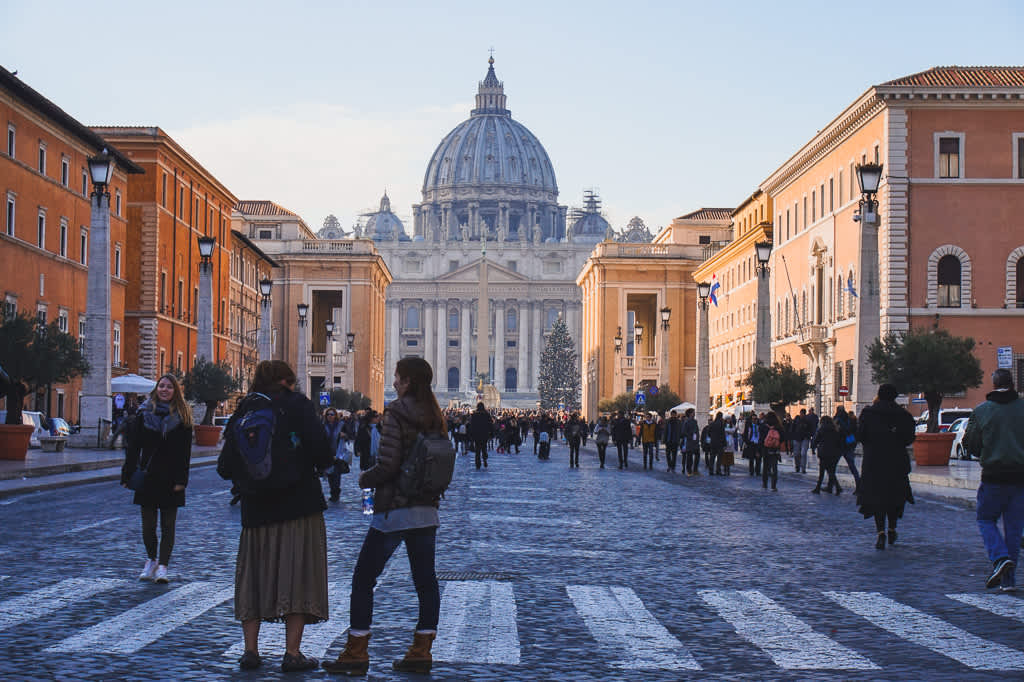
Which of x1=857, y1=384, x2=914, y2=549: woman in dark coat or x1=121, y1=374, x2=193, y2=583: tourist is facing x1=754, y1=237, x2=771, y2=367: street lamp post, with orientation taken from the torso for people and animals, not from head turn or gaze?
the woman in dark coat

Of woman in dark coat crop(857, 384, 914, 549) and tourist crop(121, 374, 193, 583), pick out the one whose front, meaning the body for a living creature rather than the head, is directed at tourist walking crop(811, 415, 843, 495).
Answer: the woman in dark coat

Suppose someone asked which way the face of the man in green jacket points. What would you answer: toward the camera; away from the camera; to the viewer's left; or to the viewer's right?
away from the camera

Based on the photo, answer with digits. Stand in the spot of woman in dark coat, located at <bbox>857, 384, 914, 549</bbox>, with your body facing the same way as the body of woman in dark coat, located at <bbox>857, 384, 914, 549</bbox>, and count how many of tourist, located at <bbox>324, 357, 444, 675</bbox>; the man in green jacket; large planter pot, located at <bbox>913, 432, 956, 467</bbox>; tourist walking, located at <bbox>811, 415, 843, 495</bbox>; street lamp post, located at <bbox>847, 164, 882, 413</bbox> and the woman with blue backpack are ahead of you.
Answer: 3

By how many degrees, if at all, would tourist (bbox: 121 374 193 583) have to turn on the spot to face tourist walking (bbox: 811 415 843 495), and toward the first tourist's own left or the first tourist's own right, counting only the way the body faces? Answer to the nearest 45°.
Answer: approximately 135° to the first tourist's own left

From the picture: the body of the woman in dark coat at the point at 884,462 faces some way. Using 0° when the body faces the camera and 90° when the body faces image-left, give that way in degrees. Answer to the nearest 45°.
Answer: approximately 180°

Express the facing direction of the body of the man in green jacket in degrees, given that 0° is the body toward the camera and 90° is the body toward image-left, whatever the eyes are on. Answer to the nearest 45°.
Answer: approximately 180°

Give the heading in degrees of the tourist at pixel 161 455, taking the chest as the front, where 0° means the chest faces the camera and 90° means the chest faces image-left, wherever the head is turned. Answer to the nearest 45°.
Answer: approximately 0°

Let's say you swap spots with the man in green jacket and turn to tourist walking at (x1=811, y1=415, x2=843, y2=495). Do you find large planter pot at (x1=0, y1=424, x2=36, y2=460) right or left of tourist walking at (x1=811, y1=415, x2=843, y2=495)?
left

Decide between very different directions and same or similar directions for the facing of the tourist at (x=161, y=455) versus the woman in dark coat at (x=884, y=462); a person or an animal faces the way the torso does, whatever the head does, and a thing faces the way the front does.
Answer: very different directions

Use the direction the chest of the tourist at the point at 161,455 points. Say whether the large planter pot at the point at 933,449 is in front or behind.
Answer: behind

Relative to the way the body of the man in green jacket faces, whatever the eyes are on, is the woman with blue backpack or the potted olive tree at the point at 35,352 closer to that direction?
the potted olive tree
